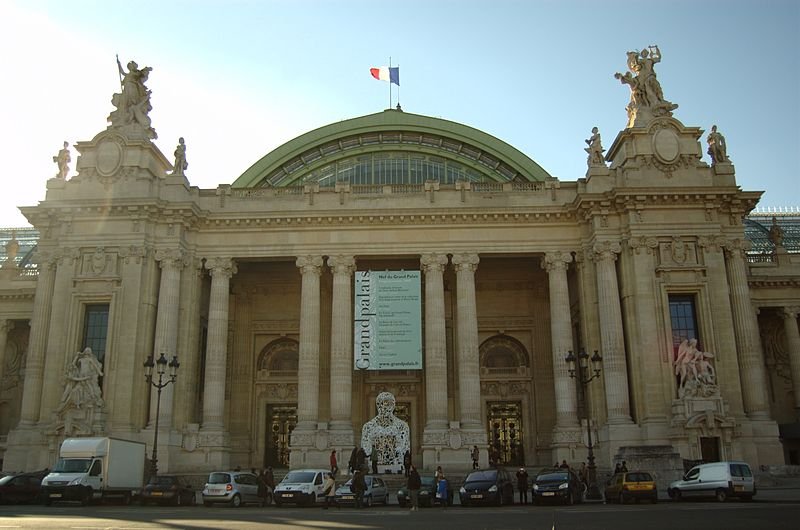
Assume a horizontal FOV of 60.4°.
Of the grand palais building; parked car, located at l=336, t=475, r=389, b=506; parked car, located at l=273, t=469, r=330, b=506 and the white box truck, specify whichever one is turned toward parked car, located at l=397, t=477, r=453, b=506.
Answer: the grand palais building

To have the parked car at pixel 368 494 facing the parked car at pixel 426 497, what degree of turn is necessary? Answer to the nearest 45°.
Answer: approximately 135° to its left

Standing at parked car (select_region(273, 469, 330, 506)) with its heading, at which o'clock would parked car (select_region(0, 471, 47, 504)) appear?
parked car (select_region(0, 471, 47, 504)) is roughly at 2 o'clock from parked car (select_region(273, 469, 330, 506)).

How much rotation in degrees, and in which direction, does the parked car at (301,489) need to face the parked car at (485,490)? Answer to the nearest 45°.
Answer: approximately 135° to its left

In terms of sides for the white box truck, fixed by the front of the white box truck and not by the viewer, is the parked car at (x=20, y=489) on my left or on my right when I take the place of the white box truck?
on my right

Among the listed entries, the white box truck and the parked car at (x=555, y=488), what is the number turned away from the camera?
0

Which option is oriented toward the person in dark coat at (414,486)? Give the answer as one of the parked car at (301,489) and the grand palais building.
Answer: the grand palais building

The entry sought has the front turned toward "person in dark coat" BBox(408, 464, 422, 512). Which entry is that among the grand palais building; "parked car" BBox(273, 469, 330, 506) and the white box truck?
the grand palais building

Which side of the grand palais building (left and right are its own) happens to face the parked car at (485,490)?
front

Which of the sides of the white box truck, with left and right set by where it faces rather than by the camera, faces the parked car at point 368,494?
left

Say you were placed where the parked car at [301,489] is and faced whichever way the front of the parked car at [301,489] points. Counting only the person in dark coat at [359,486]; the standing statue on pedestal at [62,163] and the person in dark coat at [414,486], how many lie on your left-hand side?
2

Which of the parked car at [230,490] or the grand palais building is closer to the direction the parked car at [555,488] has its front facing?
the parked car
